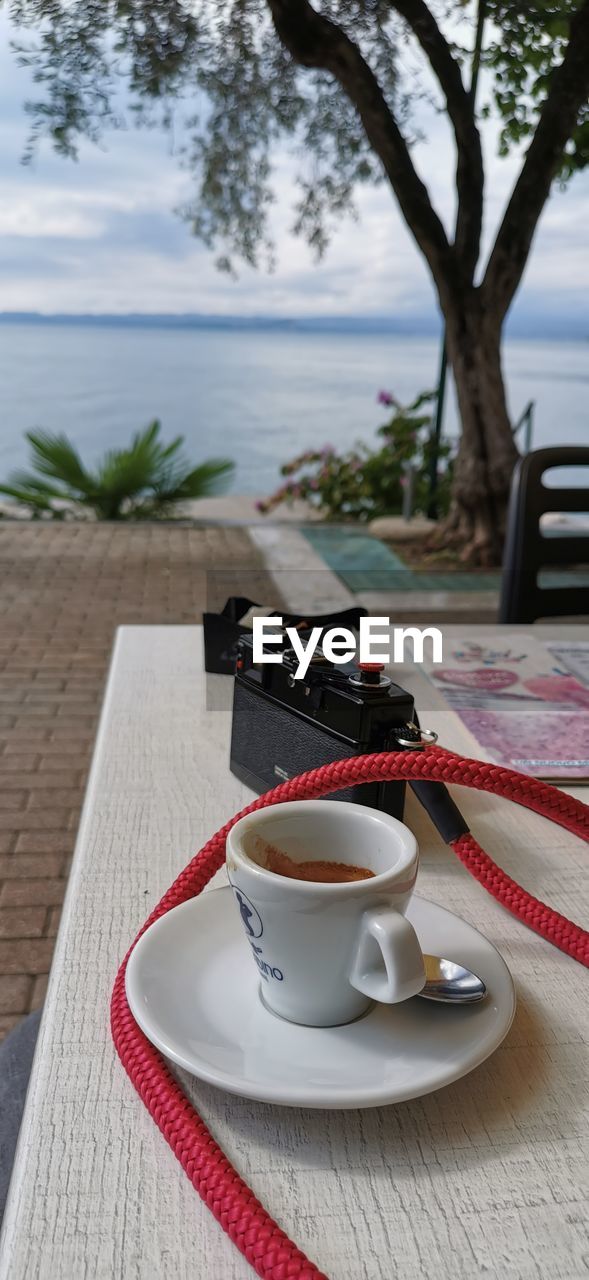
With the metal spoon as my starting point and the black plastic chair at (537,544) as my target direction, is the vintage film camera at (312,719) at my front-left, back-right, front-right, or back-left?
front-left

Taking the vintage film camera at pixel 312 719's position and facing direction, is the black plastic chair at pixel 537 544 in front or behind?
in front

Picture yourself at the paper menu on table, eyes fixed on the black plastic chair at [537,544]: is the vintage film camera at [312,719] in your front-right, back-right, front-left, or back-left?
back-left

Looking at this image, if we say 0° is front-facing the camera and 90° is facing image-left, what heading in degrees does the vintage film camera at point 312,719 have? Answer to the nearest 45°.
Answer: approximately 225°

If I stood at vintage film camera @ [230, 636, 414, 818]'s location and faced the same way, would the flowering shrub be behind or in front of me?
in front
